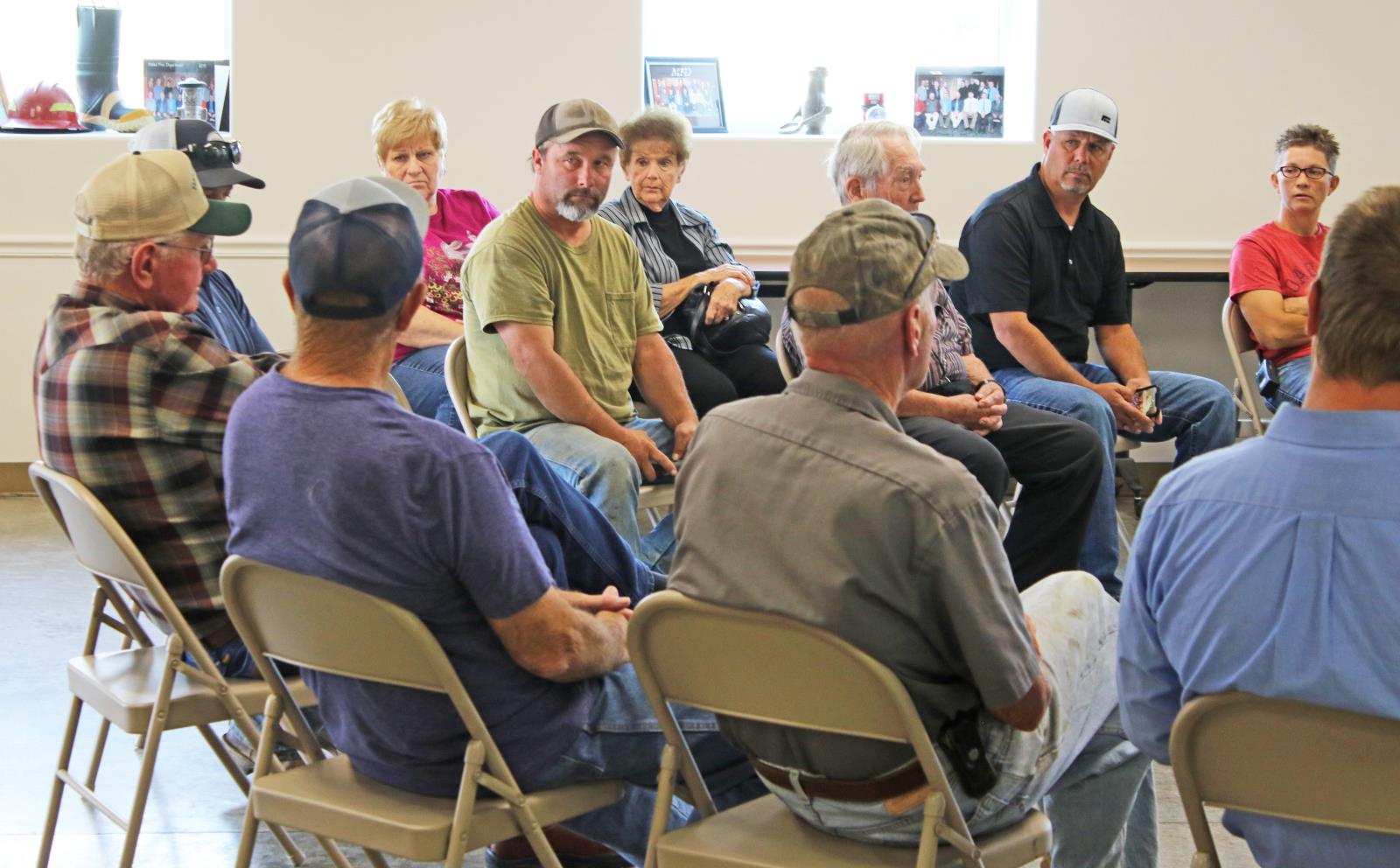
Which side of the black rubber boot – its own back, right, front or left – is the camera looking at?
right

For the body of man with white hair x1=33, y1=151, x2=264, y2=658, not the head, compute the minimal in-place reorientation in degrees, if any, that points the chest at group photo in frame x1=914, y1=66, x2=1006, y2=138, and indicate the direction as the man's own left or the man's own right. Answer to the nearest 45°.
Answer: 0° — they already face it

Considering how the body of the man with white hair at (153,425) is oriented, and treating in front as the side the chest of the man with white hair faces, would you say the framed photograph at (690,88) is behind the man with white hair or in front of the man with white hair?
in front

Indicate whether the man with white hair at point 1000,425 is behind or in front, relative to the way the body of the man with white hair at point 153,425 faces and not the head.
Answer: in front

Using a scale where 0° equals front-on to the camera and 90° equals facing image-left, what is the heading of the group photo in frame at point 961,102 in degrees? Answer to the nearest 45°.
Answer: approximately 0°

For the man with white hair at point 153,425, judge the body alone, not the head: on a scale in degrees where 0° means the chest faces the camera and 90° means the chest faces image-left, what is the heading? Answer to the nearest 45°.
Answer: approximately 225°

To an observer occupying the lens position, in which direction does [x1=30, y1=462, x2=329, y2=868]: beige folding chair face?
facing away from the viewer and to the right of the viewer

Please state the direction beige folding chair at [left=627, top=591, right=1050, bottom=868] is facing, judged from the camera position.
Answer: facing away from the viewer and to the right of the viewer

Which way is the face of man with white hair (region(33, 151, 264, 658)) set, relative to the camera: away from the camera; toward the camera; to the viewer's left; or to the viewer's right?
to the viewer's right
